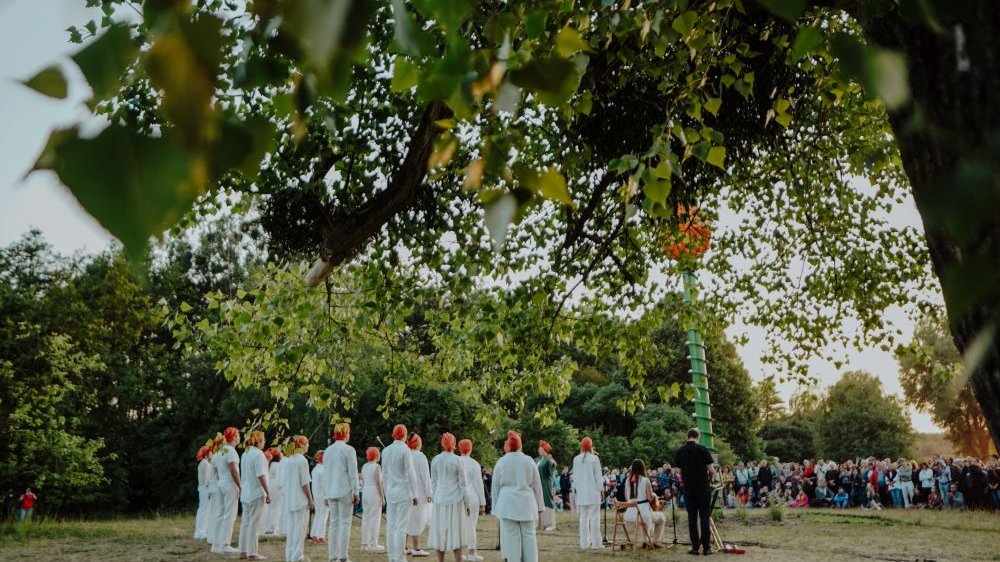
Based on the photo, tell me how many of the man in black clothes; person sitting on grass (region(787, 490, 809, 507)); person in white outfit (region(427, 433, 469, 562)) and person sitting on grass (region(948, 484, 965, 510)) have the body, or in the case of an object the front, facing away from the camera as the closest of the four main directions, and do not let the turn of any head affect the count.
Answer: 2

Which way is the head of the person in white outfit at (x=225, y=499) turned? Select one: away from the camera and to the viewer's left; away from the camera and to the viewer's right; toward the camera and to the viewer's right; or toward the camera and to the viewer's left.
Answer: away from the camera and to the viewer's right

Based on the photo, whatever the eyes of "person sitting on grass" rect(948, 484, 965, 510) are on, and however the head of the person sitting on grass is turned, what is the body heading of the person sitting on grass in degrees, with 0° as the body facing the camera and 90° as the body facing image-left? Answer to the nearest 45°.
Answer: approximately 45°

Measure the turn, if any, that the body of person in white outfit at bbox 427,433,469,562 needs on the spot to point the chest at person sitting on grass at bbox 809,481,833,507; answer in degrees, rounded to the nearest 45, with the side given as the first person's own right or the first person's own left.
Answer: approximately 45° to the first person's own right

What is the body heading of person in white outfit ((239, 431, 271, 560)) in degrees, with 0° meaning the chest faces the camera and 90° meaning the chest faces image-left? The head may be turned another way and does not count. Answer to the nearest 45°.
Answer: approximately 225°

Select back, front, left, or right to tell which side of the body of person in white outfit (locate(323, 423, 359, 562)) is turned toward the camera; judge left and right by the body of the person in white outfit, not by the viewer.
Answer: back

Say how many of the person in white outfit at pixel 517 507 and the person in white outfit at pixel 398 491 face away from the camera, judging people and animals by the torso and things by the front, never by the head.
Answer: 2

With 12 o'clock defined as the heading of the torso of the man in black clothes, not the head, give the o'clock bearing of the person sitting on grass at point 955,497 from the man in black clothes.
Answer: The person sitting on grass is roughly at 1 o'clock from the man in black clothes.

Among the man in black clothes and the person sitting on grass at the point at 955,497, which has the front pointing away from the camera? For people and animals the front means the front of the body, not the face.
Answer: the man in black clothes

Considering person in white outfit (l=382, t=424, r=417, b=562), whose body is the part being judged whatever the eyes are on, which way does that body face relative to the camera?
away from the camera
